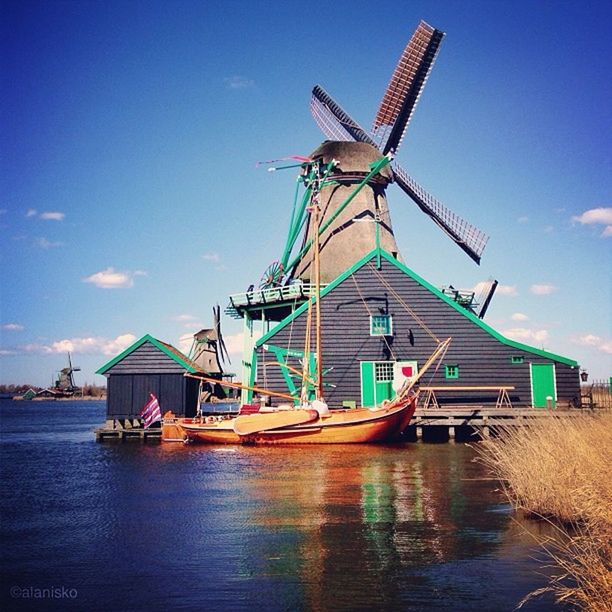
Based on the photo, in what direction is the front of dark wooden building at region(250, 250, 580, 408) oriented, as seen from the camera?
facing the viewer

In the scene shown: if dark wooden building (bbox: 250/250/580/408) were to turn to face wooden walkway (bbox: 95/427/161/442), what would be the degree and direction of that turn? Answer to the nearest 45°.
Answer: approximately 90° to its right

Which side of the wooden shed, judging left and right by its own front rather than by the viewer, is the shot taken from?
front

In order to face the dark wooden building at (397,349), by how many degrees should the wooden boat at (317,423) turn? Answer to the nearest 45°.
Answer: approximately 45° to its left

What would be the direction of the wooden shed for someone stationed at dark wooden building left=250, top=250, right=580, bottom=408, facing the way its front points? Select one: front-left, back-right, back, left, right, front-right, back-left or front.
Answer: right

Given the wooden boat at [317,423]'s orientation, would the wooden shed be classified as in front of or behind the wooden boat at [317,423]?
behind

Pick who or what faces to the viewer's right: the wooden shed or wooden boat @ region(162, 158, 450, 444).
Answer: the wooden boat

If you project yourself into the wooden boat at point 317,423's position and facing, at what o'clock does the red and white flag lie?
The red and white flag is roughly at 7 o'clock from the wooden boat.

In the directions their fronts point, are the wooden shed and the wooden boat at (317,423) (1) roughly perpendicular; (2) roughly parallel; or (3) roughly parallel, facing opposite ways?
roughly perpendicular

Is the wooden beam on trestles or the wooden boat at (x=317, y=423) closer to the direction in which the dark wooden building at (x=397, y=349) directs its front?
the wooden boat

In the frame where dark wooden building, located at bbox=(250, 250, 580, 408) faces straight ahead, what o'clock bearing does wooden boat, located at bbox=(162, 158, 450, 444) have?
The wooden boat is roughly at 1 o'clock from the dark wooden building.

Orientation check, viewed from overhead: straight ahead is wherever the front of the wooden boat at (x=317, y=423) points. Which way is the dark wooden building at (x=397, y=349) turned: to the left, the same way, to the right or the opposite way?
to the right

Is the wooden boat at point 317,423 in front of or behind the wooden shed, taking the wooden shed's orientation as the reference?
in front

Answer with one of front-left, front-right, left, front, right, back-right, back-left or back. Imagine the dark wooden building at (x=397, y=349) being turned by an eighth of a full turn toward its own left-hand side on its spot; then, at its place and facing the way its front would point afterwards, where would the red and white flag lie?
back-right

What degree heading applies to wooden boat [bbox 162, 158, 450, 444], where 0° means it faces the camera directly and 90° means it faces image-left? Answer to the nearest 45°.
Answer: approximately 270°
